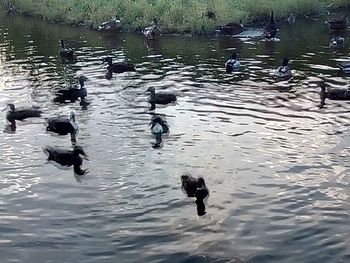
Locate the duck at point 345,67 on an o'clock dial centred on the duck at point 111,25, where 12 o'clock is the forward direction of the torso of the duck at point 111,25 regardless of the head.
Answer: the duck at point 345,67 is roughly at 2 o'clock from the duck at point 111,25.

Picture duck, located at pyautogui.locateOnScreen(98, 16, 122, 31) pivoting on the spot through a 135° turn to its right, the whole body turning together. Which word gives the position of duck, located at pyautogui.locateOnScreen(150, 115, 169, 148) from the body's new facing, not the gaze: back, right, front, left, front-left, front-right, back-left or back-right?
front-left

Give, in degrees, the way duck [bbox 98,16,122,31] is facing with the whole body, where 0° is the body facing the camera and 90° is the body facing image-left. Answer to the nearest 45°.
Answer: approximately 270°
